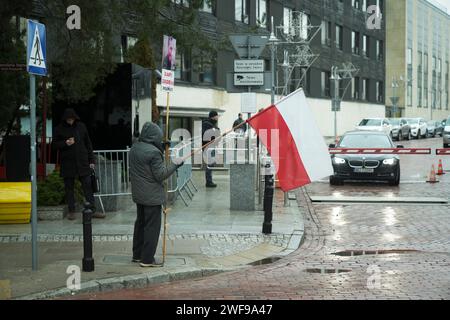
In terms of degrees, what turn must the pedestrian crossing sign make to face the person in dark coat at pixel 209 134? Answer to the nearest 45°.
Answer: approximately 90° to its left

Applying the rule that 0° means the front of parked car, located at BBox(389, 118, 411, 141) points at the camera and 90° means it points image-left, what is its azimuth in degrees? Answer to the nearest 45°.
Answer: approximately 45°

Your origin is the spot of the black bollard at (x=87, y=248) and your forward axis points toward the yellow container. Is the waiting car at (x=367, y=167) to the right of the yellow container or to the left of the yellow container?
right

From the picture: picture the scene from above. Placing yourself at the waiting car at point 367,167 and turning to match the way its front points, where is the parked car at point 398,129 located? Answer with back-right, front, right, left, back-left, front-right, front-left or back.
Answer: back

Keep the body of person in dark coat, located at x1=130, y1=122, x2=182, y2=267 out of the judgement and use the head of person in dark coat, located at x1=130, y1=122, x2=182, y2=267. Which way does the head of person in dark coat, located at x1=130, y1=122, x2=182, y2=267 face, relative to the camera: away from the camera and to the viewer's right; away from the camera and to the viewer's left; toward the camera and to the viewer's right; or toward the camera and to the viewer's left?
away from the camera and to the viewer's right

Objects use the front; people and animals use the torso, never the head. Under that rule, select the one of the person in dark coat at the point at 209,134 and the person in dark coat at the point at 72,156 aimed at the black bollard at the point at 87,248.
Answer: the person in dark coat at the point at 72,156

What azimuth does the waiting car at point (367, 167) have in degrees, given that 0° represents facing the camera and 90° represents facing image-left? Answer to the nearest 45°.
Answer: approximately 0°

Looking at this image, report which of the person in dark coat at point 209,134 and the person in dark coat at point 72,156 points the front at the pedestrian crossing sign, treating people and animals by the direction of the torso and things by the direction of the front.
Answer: the person in dark coat at point 72,156

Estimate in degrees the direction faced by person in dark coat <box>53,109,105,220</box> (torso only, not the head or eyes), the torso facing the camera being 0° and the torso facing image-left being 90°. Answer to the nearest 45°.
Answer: approximately 0°
